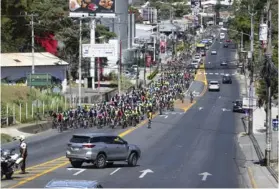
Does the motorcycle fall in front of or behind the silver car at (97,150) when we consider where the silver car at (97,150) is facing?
behind

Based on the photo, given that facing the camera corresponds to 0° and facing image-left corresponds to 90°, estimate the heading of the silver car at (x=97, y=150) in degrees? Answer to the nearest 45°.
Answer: approximately 225°
